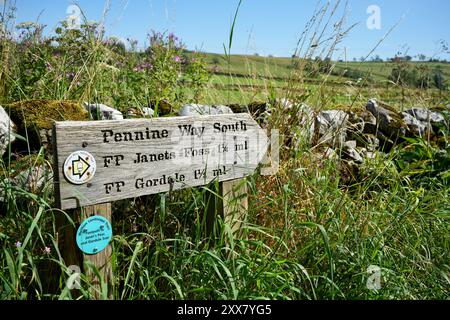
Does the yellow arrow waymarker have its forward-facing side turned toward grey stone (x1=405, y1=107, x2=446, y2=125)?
no

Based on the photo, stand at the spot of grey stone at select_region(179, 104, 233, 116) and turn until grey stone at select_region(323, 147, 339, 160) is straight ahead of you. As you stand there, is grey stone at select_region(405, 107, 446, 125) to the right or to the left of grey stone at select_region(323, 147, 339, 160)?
left

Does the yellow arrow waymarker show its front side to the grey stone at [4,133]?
no

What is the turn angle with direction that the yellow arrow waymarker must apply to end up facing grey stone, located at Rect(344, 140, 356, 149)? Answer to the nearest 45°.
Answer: approximately 135° to its left

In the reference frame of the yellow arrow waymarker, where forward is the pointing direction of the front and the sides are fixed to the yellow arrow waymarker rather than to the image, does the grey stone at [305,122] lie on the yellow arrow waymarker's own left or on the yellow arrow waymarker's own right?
on the yellow arrow waymarker's own left

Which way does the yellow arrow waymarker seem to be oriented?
toward the camera

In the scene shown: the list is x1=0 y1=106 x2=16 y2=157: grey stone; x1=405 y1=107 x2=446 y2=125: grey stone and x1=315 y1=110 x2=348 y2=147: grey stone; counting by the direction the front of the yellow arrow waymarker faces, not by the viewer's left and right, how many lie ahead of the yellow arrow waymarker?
0

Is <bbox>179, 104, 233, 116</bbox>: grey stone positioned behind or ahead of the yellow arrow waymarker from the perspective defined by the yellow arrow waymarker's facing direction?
behind

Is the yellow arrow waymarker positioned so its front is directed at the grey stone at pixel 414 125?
no

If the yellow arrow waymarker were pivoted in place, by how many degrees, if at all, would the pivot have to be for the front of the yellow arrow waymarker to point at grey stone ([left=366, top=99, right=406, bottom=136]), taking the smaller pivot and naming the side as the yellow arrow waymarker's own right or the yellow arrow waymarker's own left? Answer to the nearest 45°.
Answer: approximately 135° to the yellow arrow waymarker's own left
